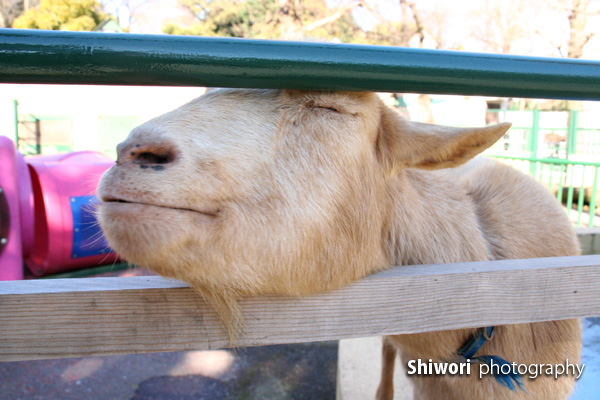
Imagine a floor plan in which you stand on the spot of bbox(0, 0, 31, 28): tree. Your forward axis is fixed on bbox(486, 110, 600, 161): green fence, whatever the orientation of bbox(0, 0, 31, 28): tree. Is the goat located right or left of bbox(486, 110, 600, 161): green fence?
right

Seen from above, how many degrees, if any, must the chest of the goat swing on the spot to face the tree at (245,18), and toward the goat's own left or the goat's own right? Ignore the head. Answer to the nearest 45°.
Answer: approximately 135° to the goat's own right

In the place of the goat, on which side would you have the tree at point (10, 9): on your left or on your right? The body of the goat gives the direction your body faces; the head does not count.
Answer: on your right

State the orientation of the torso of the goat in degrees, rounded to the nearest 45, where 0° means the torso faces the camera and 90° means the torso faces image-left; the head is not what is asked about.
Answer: approximately 45°
